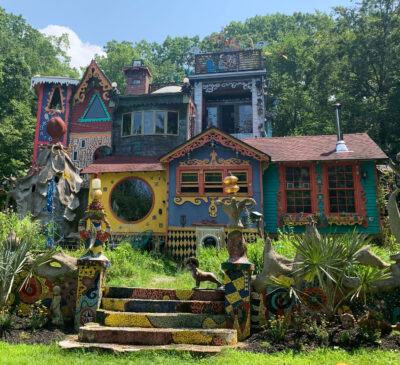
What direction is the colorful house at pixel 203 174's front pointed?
toward the camera

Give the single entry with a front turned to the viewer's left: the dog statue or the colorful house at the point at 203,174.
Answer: the dog statue

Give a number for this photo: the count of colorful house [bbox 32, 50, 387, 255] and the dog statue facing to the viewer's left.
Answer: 1

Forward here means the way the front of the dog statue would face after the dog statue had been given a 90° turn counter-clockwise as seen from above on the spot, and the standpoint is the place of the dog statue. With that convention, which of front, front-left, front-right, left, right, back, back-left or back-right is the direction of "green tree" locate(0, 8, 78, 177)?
back-right

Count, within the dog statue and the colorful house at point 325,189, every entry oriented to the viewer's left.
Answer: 1

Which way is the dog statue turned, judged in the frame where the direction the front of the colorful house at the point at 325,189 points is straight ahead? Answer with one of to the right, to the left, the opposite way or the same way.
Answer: to the right

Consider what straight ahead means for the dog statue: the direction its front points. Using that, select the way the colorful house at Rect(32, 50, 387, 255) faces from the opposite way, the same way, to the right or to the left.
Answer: to the left

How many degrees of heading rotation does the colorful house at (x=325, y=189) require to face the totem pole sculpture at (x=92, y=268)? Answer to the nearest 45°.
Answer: approximately 45° to its right

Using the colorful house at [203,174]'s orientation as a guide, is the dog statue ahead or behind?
ahead

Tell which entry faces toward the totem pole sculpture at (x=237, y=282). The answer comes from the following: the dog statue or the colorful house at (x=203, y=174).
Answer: the colorful house

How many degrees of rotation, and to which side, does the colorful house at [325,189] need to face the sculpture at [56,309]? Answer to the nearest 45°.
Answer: approximately 45° to its right

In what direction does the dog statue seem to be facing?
to the viewer's left

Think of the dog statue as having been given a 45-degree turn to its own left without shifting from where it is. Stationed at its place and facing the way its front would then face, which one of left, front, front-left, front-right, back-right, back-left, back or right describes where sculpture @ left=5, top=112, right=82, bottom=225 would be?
right

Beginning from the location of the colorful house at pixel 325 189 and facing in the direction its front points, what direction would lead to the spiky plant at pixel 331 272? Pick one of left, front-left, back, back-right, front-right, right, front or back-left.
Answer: front

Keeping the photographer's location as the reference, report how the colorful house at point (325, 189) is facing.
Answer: facing the viewer

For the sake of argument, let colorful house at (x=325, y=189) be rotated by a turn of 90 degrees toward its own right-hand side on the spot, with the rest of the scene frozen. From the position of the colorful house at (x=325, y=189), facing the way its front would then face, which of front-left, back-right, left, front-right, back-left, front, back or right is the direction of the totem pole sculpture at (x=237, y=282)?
left

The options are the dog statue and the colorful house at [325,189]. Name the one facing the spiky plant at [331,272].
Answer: the colorful house

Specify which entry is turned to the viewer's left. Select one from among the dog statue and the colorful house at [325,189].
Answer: the dog statue

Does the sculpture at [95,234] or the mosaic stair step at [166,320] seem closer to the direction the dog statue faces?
the sculpture
